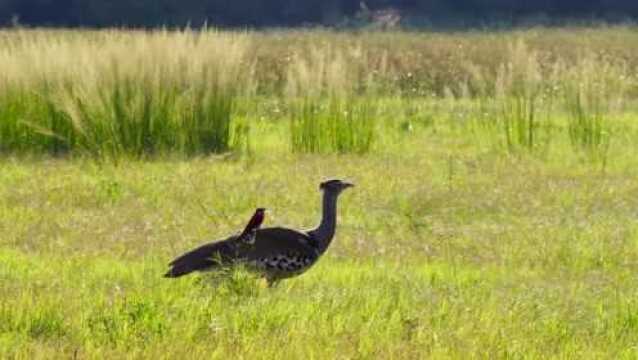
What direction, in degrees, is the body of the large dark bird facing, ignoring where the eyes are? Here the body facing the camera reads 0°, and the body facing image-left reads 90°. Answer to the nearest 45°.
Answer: approximately 270°
